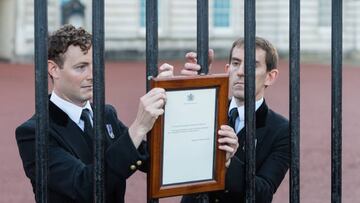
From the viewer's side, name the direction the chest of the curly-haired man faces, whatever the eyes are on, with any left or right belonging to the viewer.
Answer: facing the viewer and to the right of the viewer

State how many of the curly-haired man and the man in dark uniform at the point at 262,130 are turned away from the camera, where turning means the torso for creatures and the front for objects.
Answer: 0
